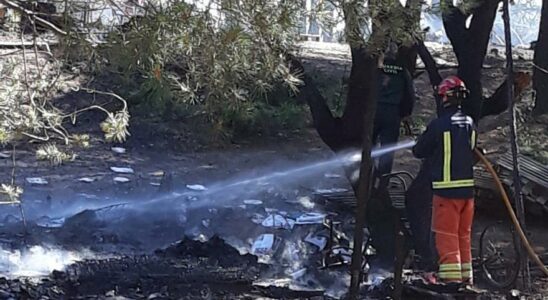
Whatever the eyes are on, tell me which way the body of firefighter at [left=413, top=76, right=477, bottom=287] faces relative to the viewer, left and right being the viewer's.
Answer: facing away from the viewer and to the left of the viewer

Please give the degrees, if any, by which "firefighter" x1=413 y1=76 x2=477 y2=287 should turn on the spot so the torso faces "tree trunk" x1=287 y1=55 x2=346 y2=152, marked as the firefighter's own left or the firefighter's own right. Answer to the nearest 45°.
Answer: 0° — they already face it
